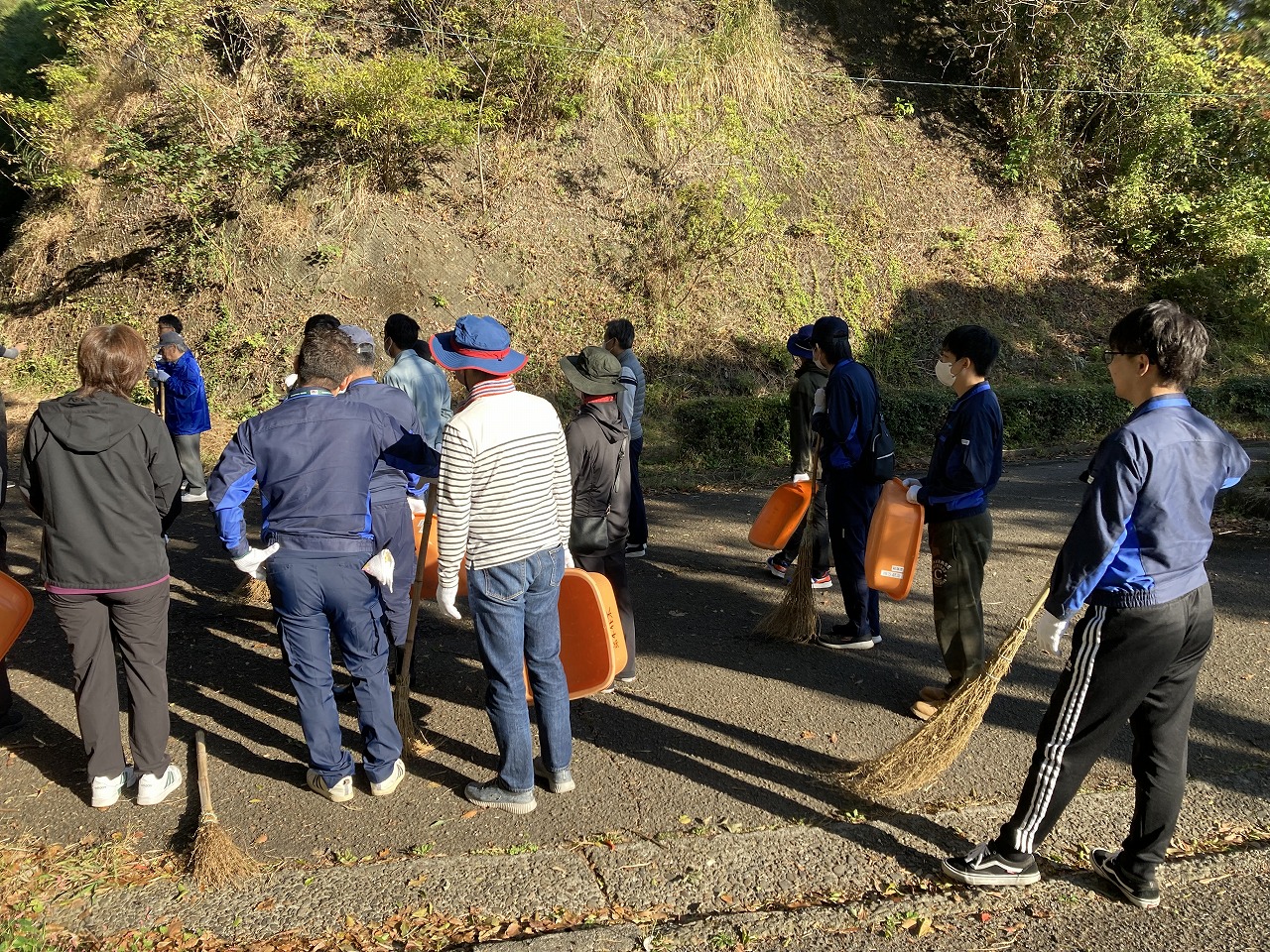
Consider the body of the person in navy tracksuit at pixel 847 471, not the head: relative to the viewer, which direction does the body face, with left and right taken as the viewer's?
facing to the left of the viewer

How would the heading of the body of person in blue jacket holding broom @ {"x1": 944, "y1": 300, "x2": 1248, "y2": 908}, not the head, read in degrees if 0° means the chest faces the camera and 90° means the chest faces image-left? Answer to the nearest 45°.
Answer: approximately 135°

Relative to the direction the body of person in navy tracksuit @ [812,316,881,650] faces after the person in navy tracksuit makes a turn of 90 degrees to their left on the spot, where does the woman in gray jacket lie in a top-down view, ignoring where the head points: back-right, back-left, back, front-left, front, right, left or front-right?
front-right

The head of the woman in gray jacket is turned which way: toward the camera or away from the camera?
away from the camera

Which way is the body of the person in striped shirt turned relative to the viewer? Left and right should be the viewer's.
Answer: facing away from the viewer and to the left of the viewer

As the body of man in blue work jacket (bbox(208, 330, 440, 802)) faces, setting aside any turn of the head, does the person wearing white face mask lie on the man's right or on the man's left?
on the man's right

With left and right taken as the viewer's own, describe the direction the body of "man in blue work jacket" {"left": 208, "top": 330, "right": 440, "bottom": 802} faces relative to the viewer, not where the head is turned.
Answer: facing away from the viewer

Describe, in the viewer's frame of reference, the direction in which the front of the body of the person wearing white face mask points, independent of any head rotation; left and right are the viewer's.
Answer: facing to the left of the viewer

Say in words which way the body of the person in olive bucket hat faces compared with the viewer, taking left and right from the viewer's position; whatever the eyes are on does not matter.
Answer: facing away from the viewer and to the left of the viewer

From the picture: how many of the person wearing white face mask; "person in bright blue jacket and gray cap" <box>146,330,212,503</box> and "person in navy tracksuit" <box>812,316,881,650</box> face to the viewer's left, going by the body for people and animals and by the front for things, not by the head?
3

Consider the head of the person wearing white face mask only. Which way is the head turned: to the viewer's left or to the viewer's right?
to the viewer's left

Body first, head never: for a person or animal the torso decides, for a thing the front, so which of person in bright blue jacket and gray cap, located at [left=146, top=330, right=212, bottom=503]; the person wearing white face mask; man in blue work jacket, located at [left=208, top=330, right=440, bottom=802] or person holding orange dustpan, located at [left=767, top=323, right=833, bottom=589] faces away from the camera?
the man in blue work jacket

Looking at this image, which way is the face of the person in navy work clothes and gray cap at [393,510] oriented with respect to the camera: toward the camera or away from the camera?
away from the camera

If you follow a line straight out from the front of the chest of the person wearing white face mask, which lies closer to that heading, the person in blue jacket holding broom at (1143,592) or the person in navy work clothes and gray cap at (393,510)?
the person in navy work clothes and gray cap

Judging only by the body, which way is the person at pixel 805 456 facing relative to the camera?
to the viewer's left

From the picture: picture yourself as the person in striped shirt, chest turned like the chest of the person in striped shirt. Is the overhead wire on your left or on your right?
on your right
